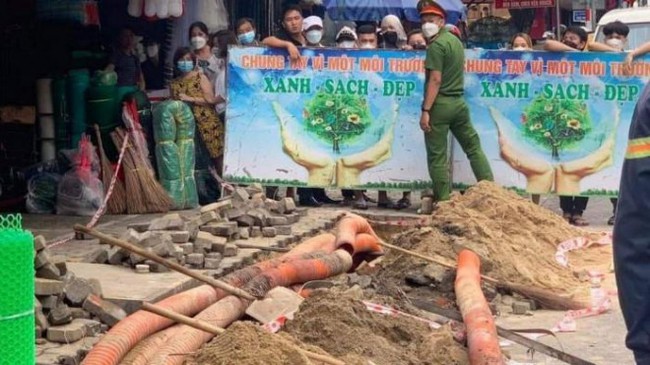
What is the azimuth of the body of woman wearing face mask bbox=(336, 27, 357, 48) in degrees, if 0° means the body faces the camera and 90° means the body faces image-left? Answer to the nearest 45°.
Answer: approximately 0°

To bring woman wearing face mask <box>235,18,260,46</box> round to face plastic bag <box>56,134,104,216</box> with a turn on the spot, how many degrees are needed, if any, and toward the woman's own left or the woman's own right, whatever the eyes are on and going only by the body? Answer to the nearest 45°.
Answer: approximately 45° to the woman's own right

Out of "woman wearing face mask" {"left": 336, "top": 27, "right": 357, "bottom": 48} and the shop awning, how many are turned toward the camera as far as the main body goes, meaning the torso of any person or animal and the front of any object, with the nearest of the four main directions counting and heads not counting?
2

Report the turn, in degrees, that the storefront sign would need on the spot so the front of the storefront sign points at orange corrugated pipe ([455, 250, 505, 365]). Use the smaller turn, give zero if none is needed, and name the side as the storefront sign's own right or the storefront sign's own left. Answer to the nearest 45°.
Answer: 0° — it already faces it
